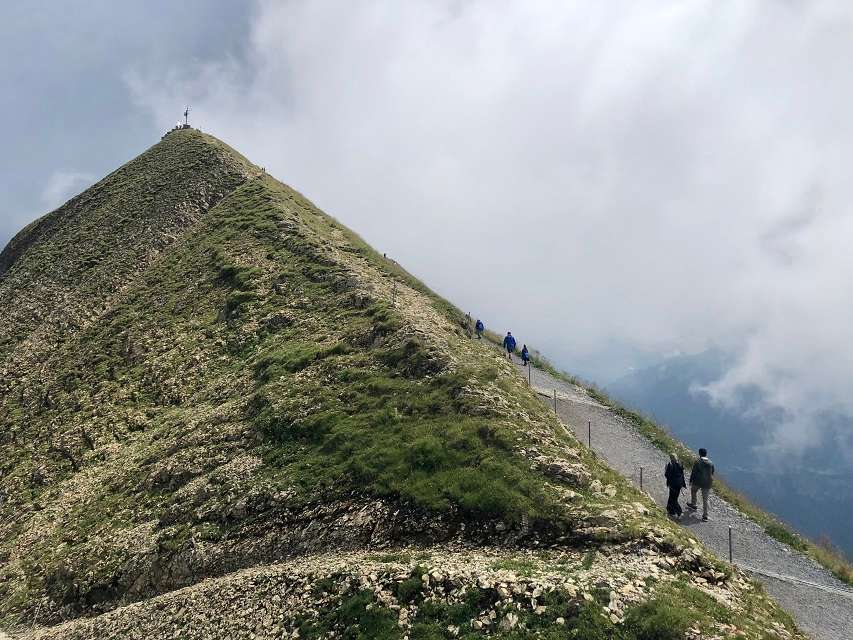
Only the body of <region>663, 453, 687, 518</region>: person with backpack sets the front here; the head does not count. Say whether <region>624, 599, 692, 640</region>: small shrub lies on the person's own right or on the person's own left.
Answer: on the person's own left

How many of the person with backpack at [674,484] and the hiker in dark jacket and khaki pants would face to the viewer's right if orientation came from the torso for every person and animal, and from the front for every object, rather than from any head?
0

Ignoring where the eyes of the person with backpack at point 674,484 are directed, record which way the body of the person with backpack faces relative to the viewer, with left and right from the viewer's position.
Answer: facing away from the viewer and to the left of the viewer

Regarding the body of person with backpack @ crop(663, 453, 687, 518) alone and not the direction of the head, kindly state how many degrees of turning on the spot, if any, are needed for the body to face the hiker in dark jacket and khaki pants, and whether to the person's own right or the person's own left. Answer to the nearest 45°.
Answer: approximately 90° to the person's own right

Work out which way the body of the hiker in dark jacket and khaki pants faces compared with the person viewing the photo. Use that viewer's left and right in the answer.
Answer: facing away from the viewer and to the left of the viewer

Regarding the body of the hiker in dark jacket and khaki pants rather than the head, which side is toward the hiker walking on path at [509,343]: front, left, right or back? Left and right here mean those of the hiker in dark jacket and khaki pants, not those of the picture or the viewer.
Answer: front

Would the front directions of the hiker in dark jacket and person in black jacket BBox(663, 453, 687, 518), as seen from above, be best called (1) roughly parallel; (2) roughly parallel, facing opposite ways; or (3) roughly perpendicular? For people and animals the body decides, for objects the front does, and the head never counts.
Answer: roughly parallel

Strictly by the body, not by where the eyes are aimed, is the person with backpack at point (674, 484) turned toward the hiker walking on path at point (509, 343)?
yes

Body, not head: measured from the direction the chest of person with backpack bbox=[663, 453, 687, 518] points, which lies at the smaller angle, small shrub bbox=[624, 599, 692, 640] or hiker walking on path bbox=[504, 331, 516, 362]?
the hiker walking on path

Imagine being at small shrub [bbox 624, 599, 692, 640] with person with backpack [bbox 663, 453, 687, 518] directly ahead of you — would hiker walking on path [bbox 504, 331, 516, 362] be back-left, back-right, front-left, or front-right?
front-left

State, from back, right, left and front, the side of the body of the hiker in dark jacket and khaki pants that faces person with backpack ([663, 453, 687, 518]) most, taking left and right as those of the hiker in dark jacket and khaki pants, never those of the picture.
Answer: left
